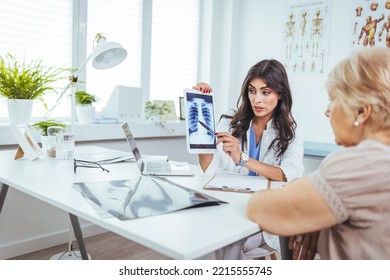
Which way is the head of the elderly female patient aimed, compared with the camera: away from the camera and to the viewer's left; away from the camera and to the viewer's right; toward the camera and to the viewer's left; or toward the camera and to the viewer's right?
away from the camera and to the viewer's left

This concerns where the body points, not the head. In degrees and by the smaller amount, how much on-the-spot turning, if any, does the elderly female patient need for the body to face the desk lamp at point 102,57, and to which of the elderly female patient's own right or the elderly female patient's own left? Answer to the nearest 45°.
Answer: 0° — they already face it

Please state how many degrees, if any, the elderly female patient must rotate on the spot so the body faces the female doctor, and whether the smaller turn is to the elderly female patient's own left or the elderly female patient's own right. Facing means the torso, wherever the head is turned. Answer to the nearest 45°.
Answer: approximately 45° to the elderly female patient's own right

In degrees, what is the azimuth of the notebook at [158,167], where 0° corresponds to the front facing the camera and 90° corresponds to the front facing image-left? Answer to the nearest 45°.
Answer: approximately 270°

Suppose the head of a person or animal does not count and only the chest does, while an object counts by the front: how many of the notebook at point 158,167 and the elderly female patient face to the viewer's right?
1

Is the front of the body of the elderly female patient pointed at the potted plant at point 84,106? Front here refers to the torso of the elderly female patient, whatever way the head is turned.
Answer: yes

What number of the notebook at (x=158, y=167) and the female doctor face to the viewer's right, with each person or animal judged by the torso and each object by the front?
1

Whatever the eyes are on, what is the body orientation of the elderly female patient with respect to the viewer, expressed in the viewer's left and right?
facing away from the viewer and to the left of the viewer
